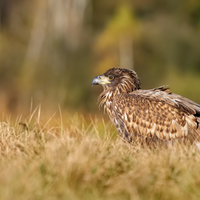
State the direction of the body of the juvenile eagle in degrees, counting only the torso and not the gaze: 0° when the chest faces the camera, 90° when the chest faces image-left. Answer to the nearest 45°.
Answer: approximately 90°
